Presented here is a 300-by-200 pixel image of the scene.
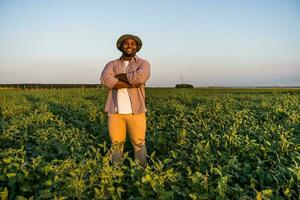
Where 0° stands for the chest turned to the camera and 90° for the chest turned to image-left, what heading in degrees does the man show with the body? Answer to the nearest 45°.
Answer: approximately 0°
